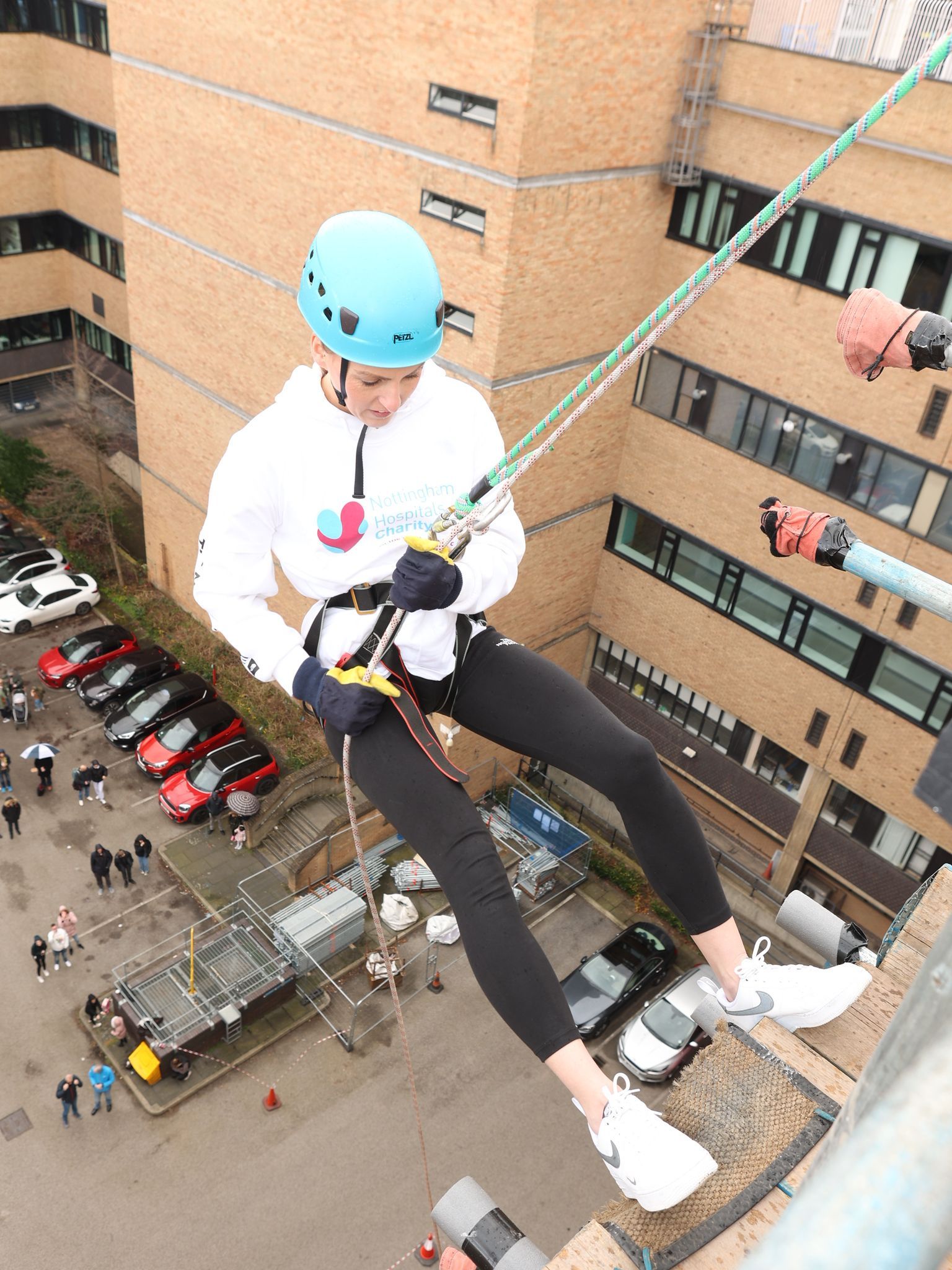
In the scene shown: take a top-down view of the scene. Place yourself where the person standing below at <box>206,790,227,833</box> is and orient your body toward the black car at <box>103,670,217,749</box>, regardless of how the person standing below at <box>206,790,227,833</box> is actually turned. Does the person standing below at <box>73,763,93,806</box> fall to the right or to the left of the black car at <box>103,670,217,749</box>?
left

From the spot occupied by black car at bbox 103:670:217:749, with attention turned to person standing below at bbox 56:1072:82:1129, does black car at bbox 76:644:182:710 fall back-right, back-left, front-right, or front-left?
back-right

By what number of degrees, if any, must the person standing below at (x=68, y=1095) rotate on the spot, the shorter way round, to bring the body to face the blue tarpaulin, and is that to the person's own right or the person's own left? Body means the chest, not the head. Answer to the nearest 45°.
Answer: approximately 45° to the person's own left
